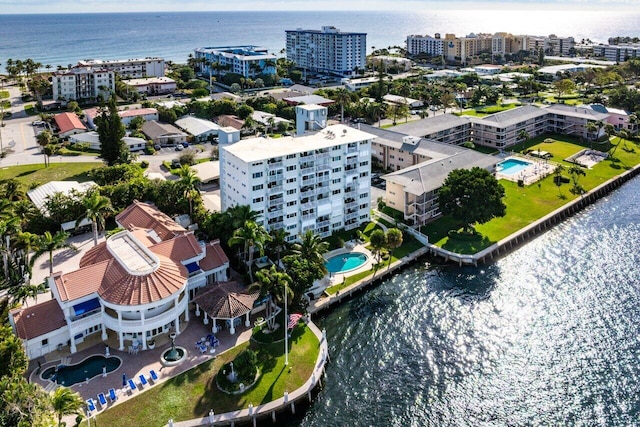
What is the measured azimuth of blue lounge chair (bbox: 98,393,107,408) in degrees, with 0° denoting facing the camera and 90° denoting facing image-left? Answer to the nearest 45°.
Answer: approximately 315°

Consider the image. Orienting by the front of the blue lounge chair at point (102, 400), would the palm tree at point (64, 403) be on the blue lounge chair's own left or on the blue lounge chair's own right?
on the blue lounge chair's own right
